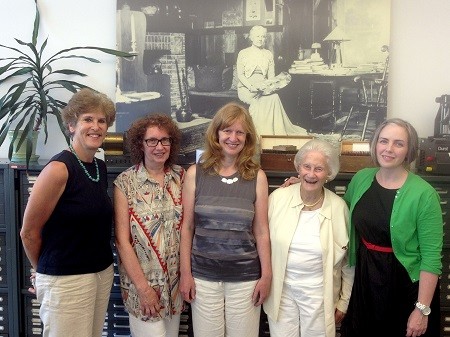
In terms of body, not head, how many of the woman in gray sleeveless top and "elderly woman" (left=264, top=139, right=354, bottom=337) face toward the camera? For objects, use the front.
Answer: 2

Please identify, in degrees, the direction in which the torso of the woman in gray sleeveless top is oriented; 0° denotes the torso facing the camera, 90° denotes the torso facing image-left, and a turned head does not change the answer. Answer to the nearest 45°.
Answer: approximately 0°

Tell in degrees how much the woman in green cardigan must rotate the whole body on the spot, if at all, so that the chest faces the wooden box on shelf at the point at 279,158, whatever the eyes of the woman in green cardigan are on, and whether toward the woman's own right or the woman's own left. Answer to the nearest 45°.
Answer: approximately 90° to the woman's own right
